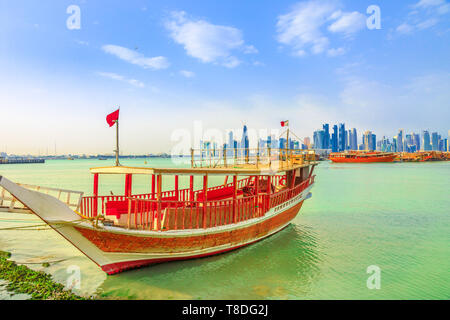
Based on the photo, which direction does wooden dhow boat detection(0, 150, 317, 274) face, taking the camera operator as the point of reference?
facing the viewer and to the left of the viewer
